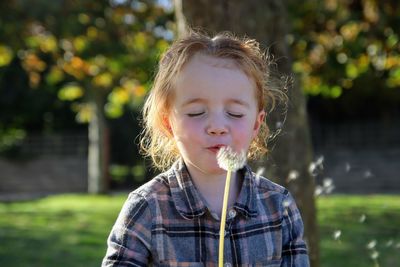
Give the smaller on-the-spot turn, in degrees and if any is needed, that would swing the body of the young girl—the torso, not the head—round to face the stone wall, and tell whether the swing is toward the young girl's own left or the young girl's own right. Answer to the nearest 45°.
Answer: approximately 180°

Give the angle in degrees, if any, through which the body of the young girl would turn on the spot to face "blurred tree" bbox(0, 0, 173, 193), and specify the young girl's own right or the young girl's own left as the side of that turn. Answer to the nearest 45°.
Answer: approximately 180°

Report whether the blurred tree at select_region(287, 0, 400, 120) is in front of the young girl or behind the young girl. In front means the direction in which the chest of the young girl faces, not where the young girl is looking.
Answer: behind

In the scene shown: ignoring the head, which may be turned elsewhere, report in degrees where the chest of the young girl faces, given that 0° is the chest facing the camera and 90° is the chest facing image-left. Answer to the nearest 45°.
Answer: approximately 0°

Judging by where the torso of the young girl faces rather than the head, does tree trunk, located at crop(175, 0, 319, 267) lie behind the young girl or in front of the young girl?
behind
